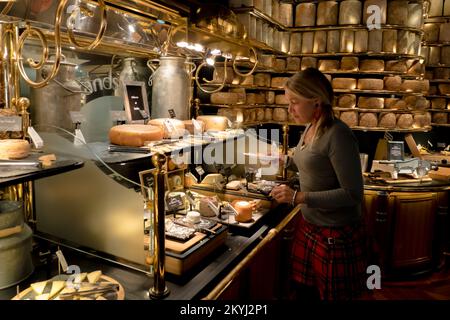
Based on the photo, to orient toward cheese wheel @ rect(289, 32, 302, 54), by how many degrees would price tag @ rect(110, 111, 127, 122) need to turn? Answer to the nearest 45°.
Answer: approximately 135° to its left

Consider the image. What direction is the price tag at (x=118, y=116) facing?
toward the camera

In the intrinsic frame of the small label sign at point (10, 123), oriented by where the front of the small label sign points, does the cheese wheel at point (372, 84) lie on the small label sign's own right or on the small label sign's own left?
on the small label sign's own left

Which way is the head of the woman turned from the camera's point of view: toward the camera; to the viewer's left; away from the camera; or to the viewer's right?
to the viewer's left

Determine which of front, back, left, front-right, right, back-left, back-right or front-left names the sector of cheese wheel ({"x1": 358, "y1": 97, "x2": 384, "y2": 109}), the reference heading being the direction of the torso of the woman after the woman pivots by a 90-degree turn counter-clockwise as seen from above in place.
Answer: back

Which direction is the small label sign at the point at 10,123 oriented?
toward the camera

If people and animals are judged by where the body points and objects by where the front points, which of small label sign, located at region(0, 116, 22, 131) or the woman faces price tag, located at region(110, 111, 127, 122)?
the woman

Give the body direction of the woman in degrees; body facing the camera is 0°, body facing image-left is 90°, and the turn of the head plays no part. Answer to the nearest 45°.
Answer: approximately 90°

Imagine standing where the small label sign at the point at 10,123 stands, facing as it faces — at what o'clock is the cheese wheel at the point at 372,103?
The cheese wheel is roughly at 8 o'clock from the small label sign.

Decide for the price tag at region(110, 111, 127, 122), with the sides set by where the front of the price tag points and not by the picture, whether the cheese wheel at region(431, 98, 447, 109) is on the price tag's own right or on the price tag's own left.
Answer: on the price tag's own left
